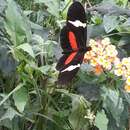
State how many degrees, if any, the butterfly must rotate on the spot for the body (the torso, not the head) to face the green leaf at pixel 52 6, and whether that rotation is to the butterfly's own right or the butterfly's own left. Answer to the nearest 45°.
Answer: approximately 90° to the butterfly's own left

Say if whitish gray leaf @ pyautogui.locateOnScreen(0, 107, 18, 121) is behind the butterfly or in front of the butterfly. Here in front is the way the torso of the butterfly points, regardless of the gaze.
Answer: behind
